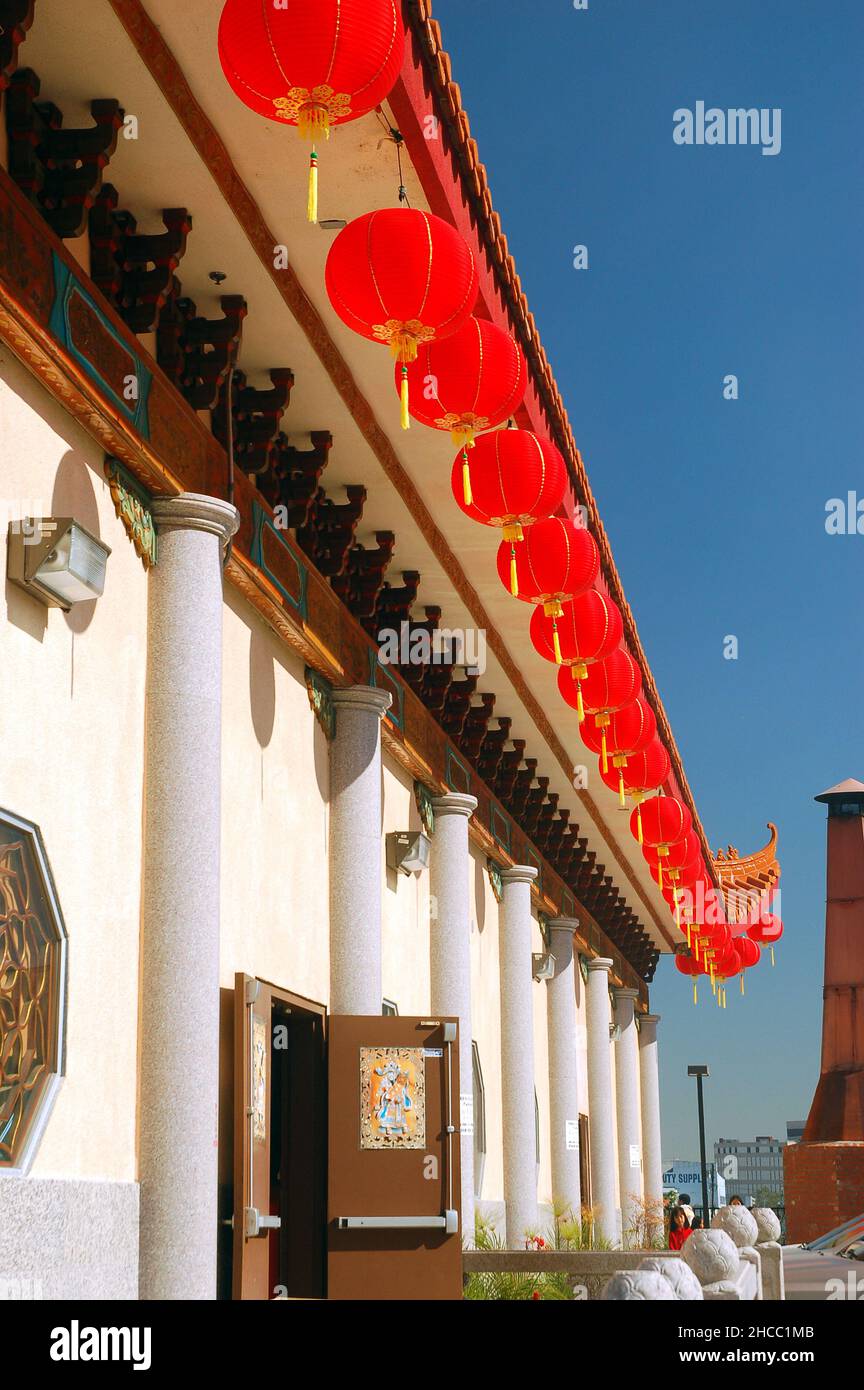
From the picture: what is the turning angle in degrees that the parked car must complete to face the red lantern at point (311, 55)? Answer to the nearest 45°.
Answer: approximately 90° to its left

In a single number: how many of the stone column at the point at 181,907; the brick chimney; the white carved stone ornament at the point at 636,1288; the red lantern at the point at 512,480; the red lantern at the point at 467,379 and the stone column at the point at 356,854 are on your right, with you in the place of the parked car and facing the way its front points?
1

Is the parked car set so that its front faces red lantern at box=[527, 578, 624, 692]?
no

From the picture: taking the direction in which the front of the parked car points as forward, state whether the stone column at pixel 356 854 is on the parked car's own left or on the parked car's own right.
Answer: on the parked car's own left

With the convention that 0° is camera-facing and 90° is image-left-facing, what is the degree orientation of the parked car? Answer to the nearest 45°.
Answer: approximately 90°

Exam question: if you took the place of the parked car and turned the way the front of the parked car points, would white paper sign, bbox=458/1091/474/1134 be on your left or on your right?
on your left

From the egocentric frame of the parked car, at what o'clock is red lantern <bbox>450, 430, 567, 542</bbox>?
The red lantern is roughly at 9 o'clock from the parked car.

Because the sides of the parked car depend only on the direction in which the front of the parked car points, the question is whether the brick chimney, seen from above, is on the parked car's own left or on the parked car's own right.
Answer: on the parked car's own right

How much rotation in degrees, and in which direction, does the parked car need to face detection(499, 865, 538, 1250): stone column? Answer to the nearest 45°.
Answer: approximately 45° to its left

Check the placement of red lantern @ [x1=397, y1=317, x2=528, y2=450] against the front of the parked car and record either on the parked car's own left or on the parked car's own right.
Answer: on the parked car's own left
